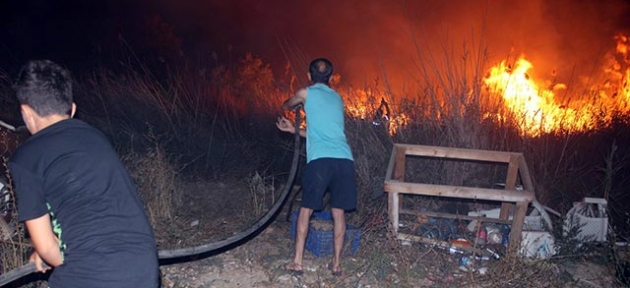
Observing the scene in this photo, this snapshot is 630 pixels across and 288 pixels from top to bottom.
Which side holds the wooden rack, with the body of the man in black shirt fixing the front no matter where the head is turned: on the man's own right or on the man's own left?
on the man's own right

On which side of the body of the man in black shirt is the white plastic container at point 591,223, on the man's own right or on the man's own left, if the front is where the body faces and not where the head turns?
on the man's own right

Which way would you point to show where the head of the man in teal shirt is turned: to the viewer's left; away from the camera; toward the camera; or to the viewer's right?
away from the camera

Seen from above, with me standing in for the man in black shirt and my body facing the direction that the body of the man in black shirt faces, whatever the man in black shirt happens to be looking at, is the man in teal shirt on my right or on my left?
on my right
